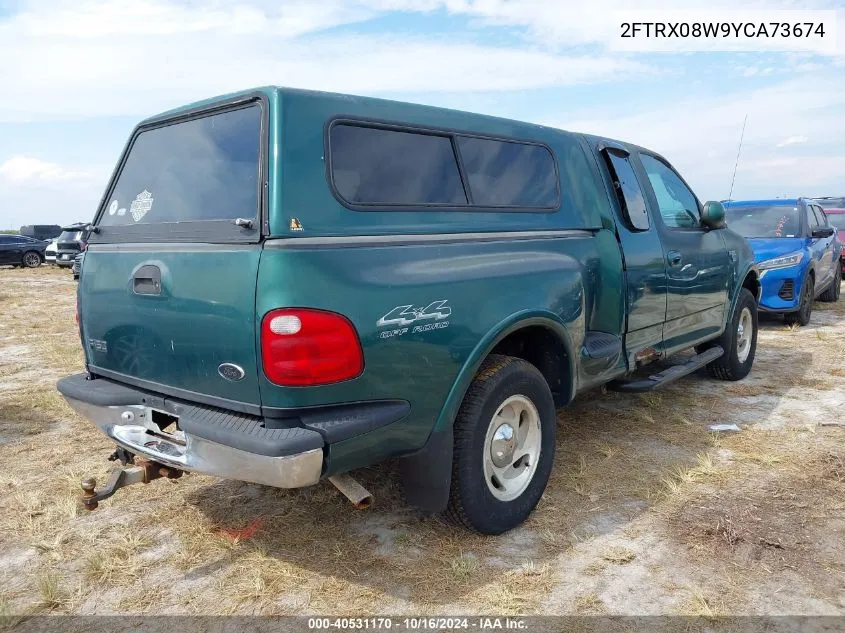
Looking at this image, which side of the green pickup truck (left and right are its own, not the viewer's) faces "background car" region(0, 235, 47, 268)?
left

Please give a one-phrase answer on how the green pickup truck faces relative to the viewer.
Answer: facing away from the viewer and to the right of the viewer

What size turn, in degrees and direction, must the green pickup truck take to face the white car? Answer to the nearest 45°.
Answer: approximately 90° to its left

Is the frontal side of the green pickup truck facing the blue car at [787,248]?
yes

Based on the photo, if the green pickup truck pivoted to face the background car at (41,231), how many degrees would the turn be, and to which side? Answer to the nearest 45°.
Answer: approximately 90° to its left
